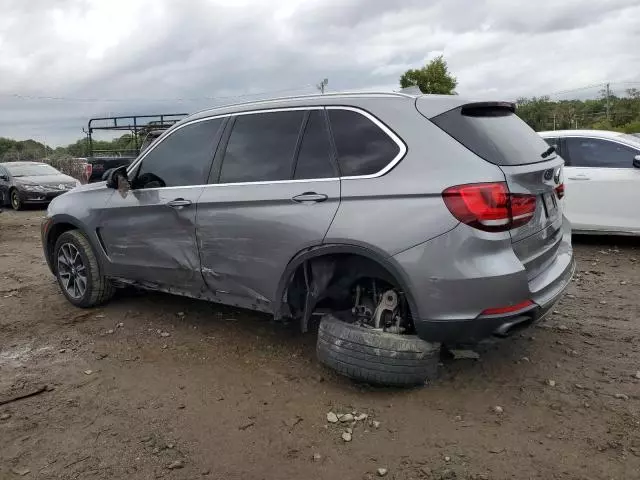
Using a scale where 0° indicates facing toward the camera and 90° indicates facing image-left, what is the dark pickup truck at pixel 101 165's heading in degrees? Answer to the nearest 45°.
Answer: approximately 270°

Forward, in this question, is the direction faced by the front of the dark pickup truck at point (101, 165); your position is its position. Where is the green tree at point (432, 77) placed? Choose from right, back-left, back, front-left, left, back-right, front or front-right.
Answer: front-left

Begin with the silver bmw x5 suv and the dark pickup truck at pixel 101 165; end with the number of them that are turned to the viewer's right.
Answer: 1

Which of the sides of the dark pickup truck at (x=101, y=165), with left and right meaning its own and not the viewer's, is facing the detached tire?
right

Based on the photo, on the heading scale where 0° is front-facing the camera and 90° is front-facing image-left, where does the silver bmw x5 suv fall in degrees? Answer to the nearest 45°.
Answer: approximately 135°
